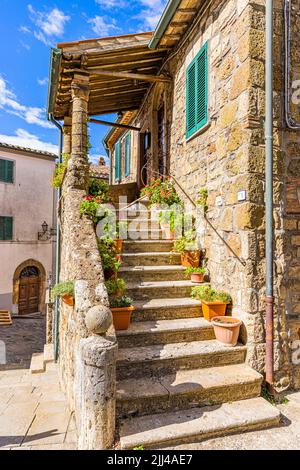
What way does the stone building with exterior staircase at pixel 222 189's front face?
to the viewer's left

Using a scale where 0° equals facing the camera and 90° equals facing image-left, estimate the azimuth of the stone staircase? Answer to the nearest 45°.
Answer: approximately 0°

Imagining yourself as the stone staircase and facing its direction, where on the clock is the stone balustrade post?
The stone balustrade post is roughly at 1 o'clock from the stone staircase.

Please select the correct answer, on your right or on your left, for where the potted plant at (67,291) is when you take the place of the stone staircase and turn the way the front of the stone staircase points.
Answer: on your right

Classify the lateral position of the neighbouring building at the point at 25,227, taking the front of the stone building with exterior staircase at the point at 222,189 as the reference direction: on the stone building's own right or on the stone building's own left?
on the stone building's own right

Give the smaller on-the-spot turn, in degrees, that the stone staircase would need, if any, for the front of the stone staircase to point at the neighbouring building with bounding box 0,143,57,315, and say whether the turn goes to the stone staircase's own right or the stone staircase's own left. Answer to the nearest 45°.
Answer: approximately 135° to the stone staircase's own right
